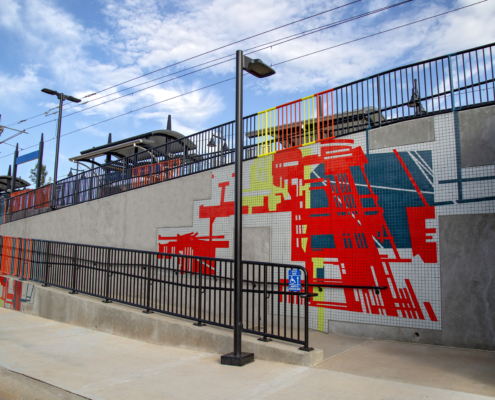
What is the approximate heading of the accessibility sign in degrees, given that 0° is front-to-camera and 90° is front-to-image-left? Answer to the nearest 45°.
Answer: approximately 0°

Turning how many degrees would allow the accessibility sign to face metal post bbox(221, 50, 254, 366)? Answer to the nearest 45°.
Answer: approximately 90° to its right

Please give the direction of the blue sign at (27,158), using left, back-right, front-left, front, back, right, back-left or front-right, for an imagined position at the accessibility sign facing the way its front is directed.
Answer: back-right

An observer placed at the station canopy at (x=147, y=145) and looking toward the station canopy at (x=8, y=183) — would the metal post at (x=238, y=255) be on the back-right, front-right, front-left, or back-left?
back-left

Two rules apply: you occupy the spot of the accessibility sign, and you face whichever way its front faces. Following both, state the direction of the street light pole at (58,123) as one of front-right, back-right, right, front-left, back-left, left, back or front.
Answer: back-right

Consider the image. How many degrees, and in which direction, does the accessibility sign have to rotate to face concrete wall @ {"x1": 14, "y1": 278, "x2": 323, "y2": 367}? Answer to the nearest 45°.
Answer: approximately 135° to its right

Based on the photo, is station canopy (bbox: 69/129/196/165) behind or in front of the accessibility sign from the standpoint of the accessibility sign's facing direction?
behind

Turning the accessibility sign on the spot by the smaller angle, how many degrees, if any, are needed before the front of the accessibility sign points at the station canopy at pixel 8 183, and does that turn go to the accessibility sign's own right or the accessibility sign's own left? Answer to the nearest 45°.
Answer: approximately 135° to the accessibility sign's own right
